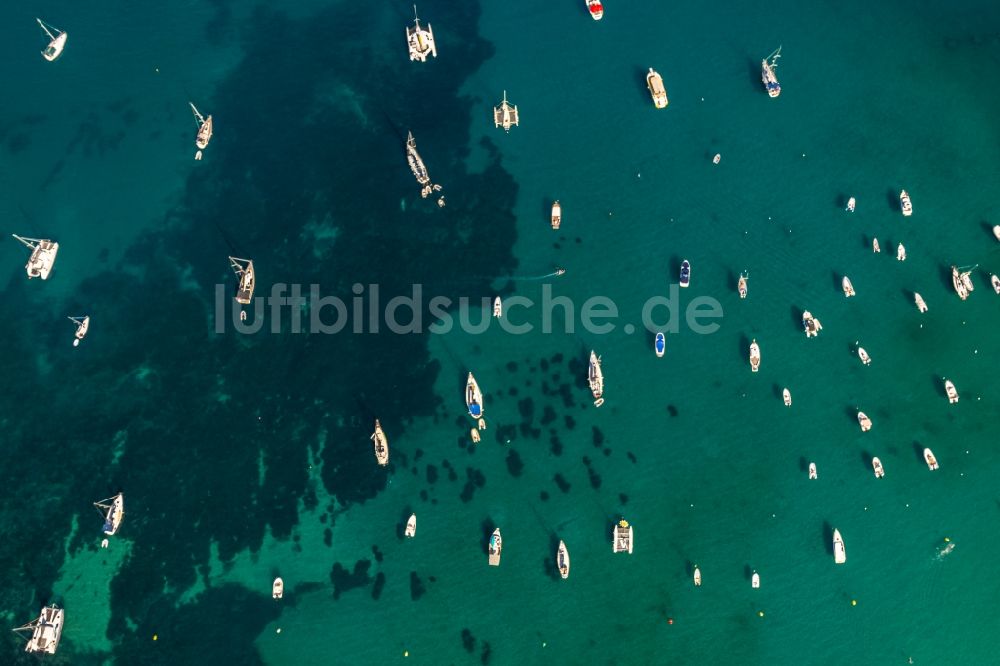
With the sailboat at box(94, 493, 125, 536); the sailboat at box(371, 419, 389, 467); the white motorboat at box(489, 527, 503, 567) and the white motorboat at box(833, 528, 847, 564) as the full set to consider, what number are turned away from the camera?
4

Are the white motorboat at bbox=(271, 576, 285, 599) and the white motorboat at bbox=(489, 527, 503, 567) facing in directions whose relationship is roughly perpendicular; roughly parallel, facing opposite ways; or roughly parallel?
roughly parallel

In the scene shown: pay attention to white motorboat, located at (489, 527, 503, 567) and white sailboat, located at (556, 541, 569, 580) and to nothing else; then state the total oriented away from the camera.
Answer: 2

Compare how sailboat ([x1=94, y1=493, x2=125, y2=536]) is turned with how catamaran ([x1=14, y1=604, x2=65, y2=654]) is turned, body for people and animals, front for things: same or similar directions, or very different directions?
same or similar directions

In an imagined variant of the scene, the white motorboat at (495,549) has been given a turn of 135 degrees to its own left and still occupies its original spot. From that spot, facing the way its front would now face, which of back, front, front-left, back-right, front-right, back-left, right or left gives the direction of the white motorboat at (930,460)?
back-left

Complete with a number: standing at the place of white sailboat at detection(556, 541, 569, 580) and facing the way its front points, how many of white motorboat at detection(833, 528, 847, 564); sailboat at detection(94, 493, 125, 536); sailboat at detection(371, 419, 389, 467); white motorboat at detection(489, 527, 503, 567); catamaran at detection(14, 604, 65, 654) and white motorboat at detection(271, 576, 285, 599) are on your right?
1

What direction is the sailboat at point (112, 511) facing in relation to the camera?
away from the camera

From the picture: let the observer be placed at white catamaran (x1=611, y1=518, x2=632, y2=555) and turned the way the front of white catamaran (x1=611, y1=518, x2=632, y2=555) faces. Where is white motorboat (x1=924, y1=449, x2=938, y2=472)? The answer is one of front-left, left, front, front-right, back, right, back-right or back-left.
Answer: right

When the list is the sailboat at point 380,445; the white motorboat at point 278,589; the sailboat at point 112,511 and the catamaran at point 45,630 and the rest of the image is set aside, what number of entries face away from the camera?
4

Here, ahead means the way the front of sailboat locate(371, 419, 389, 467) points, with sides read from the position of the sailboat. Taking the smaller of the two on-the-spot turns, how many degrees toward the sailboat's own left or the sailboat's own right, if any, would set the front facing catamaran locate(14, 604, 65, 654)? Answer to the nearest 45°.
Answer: approximately 90° to the sailboat's own left

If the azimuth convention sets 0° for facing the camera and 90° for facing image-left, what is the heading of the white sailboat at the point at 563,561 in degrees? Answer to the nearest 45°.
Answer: approximately 180°

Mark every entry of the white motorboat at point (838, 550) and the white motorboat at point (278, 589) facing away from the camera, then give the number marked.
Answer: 2

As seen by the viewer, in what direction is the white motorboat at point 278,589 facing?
away from the camera

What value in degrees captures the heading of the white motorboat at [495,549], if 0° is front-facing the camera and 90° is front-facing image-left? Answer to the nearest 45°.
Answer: approximately 180°

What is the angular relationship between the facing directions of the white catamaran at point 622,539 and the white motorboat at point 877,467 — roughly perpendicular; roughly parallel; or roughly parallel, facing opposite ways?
roughly parallel

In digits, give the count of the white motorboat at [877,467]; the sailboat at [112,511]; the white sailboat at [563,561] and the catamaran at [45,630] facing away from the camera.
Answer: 4

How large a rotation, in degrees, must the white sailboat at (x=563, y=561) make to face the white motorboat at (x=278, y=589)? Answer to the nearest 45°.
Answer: approximately 90° to its left

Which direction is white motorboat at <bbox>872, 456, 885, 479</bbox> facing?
away from the camera
